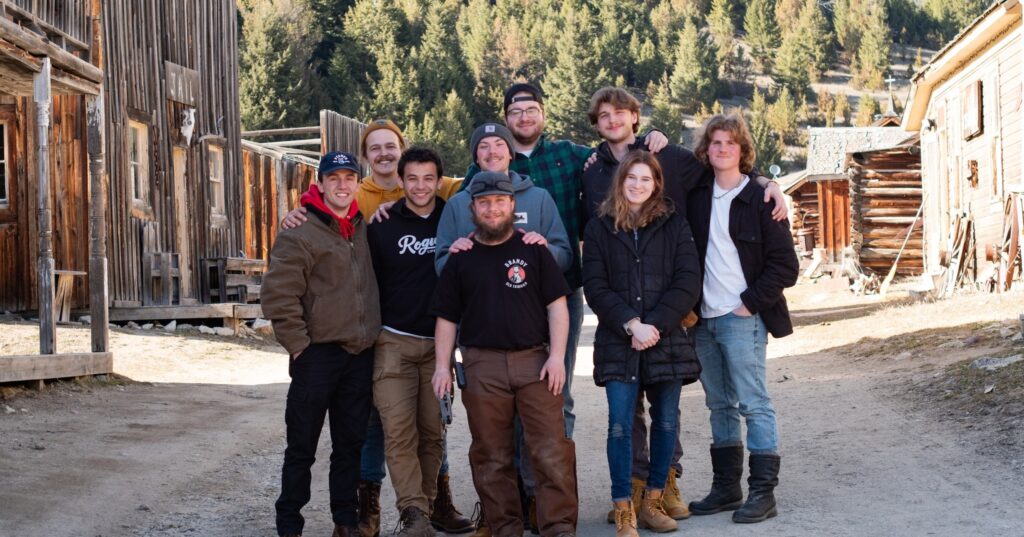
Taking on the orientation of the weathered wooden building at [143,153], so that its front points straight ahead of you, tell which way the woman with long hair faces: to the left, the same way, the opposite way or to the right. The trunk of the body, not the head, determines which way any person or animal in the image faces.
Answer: to the right

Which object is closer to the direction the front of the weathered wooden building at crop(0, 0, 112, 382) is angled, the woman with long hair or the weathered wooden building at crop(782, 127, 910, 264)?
the woman with long hair

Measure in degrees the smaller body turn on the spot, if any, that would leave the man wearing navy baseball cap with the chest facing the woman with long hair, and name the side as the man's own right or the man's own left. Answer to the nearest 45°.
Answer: approximately 45° to the man's own left

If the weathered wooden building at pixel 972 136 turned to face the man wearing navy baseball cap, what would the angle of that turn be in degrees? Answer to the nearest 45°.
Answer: approximately 45° to its left

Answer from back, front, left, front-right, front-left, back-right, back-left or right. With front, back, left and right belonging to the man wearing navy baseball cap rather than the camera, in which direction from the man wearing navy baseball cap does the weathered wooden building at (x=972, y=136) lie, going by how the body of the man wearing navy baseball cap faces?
left

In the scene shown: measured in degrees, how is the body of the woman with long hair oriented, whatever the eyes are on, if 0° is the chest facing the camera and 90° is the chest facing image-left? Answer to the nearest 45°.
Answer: approximately 0°

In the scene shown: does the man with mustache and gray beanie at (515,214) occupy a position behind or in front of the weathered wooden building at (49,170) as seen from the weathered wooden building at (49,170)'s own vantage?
in front

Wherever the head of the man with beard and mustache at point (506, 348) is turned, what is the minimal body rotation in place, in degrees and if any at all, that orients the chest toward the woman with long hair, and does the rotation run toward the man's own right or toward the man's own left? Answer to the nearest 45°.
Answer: approximately 90° to the man's own left

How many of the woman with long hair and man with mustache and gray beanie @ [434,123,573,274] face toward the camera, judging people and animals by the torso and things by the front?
2
